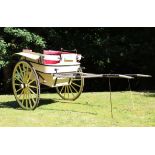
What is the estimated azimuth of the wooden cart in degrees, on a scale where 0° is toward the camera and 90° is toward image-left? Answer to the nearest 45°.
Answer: approximately 315°
